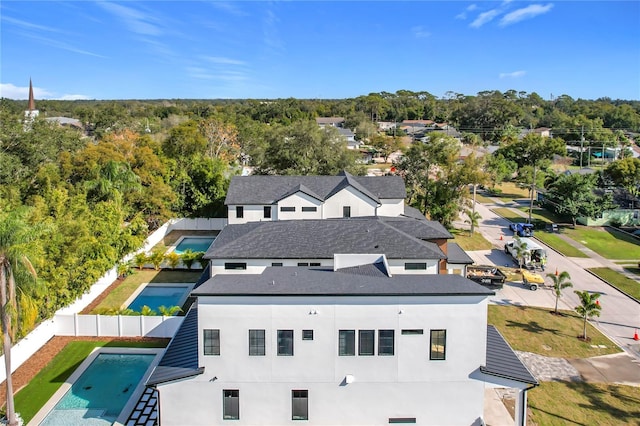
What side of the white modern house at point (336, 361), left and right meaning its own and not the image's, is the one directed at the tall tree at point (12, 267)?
back

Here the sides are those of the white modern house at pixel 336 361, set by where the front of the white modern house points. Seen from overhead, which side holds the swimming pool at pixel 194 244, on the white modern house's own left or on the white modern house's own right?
on the white modern house's own left

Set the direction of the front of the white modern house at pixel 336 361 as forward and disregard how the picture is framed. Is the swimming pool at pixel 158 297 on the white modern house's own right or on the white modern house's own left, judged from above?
on the white modern house's own left

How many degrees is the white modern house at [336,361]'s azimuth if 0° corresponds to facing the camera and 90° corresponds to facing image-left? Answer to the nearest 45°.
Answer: approximately 270°
